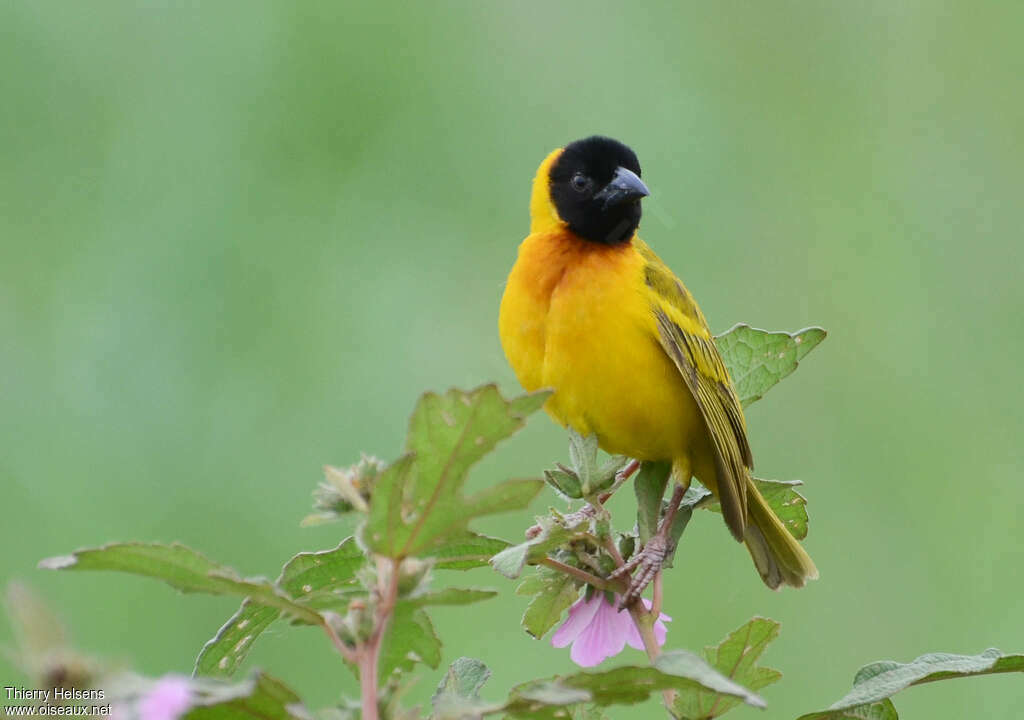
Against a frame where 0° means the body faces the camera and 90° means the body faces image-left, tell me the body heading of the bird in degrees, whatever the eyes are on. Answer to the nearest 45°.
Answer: approximately 45°

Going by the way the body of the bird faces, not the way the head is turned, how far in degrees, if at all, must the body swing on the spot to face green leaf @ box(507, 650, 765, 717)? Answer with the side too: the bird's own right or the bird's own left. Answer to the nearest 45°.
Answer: approximately 45° to the bird's own left

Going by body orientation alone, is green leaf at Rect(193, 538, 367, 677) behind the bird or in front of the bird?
in front

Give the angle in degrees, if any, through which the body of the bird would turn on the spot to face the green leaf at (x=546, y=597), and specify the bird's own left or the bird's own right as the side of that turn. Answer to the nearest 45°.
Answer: approximately 45° to the bird's own right

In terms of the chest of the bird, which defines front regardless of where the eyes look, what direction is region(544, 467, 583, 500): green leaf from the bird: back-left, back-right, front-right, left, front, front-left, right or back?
front-right
